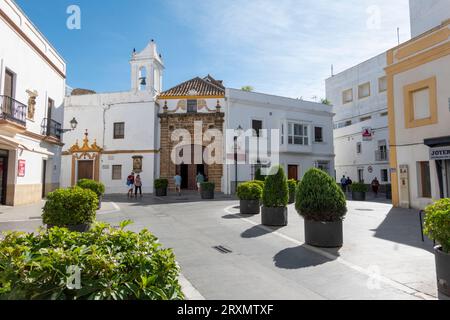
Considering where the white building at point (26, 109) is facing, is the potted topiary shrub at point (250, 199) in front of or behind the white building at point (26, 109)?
in front

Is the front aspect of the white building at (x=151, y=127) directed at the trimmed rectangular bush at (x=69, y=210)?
yes

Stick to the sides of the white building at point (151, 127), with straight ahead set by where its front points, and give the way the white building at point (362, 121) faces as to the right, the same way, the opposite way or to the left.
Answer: to the right

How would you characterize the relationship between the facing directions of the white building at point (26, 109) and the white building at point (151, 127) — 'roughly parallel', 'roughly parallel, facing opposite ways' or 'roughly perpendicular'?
roughly perpendicular

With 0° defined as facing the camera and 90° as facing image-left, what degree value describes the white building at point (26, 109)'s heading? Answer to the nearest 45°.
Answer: approximately 315°

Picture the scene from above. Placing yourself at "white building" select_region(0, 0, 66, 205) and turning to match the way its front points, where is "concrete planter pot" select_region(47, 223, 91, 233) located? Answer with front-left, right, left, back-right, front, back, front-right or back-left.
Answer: front-right

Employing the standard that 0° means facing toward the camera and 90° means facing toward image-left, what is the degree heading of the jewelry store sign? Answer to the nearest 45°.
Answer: approximately 45°

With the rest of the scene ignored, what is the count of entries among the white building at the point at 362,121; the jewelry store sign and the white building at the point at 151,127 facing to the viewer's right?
0

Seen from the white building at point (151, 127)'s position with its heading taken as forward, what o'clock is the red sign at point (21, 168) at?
The red sign is roughly at 1 o'clock from the white building.

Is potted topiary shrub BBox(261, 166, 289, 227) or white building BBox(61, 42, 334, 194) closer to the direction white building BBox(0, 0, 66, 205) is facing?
the potted topiary shrub

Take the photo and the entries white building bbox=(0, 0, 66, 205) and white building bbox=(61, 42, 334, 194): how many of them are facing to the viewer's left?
0

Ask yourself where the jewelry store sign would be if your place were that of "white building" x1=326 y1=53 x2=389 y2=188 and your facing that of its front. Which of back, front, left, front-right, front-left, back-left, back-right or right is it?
front-left

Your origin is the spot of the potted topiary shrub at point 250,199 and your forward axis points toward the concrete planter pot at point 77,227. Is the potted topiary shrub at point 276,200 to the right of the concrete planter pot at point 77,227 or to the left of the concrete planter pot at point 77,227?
left

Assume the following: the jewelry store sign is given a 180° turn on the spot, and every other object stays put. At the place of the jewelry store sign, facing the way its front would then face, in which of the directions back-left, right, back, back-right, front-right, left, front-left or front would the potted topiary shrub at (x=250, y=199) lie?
back

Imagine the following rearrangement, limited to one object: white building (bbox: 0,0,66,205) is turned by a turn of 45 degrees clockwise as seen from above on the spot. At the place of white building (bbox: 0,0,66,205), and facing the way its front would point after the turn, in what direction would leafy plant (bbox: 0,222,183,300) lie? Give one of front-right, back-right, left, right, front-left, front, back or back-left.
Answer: front

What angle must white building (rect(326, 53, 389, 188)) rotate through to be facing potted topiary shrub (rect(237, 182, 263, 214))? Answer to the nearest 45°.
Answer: approximately 45° to its left

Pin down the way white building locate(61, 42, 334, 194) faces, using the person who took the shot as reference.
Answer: facing the viewer

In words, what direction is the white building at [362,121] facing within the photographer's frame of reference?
facing the viewer and to the left of the viewer

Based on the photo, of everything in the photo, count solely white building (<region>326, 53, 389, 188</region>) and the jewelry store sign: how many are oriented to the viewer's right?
0
